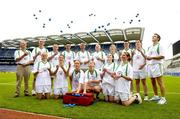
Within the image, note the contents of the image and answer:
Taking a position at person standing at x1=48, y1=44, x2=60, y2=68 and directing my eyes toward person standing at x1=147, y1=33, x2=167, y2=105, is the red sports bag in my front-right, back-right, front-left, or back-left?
front-right

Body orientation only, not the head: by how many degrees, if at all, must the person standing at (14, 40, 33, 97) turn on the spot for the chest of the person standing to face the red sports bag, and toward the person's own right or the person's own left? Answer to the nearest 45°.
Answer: approximately 45° to the person's own left

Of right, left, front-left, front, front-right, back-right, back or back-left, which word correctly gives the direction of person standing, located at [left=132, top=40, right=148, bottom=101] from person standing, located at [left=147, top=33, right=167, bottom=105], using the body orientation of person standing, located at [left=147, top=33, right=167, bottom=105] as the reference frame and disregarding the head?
right

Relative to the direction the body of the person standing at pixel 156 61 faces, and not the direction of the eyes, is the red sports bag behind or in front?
in front

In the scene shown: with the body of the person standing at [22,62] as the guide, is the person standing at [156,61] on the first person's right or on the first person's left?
on the first person's left

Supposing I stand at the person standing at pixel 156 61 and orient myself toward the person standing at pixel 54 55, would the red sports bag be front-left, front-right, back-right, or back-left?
front-left

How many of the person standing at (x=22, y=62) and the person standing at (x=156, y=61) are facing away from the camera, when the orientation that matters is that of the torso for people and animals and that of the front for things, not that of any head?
0

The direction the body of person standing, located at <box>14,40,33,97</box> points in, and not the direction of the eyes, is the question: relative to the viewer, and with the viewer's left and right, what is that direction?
facing the viewer
